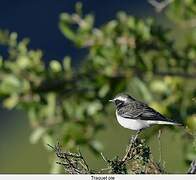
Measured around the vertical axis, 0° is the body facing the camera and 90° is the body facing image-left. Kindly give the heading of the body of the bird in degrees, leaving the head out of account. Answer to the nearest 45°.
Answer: approximately 90°
